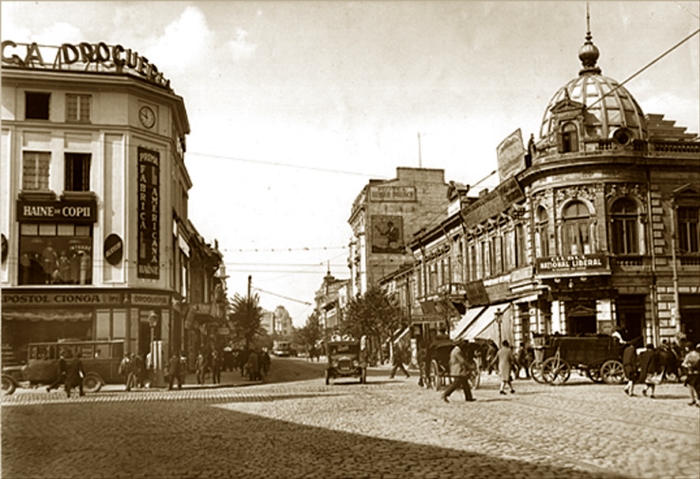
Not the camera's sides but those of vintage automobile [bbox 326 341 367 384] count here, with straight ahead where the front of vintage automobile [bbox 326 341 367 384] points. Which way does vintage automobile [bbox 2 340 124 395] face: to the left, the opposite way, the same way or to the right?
to the right

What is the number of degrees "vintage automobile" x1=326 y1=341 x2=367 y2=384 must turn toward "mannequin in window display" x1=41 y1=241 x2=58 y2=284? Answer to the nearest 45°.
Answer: approximately 45° to its right

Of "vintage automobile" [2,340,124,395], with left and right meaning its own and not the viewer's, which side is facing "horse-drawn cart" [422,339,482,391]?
back

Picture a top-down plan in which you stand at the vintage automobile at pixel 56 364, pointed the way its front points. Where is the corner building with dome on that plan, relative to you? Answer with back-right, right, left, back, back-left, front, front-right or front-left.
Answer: back

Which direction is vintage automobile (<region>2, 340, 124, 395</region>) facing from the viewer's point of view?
to the viewer's left

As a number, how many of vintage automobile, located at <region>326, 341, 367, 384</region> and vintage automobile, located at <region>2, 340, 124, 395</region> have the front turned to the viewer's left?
1

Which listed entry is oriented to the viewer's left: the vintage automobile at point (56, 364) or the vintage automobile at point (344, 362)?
the vintage automobile at point (56, 364)

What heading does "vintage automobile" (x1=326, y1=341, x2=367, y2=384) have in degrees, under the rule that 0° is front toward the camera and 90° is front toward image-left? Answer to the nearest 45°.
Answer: approximately 0°

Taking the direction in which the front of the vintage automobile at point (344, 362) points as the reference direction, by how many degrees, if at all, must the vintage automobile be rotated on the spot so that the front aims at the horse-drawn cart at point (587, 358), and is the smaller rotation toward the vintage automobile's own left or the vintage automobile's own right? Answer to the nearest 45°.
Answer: approximately 45° to the vintage automobile's own left

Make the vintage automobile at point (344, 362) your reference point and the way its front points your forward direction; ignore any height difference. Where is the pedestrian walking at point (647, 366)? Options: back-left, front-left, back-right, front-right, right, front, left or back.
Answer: front-left

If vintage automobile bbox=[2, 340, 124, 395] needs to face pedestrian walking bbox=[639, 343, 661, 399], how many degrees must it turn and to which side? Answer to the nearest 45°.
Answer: approximately 135° to its left

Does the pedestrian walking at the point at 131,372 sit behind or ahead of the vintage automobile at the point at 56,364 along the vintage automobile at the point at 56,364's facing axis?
behind

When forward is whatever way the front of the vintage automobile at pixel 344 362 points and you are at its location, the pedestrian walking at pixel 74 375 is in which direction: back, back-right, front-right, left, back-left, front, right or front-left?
front-right
